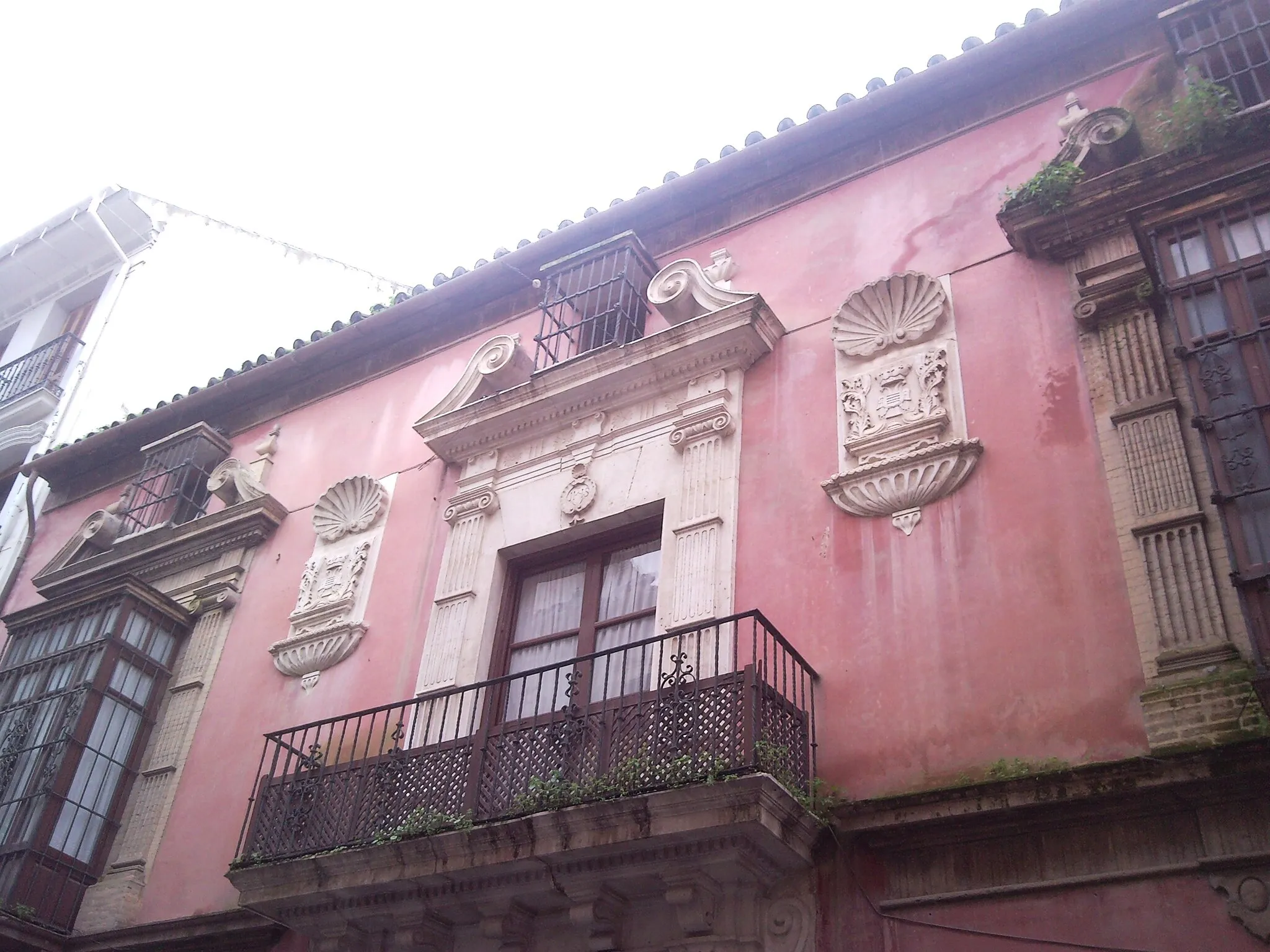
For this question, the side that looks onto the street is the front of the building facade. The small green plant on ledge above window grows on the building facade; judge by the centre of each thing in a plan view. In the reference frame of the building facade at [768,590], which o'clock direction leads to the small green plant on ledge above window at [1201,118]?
The small green plant on ledge above window is roughly at 9 o'clock from the building facade.

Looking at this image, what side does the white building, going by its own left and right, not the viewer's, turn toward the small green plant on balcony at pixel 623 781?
left

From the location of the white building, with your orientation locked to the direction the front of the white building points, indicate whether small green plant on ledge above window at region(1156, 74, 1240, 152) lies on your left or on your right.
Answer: on your left

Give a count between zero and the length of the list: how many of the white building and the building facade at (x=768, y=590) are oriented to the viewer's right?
0

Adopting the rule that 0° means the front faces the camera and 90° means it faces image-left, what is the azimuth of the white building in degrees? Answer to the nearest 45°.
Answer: approximately 45°

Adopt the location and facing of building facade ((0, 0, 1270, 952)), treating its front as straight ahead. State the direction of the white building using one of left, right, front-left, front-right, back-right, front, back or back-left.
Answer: right

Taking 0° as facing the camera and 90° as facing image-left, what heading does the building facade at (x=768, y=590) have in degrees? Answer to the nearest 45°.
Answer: approximately 45°
